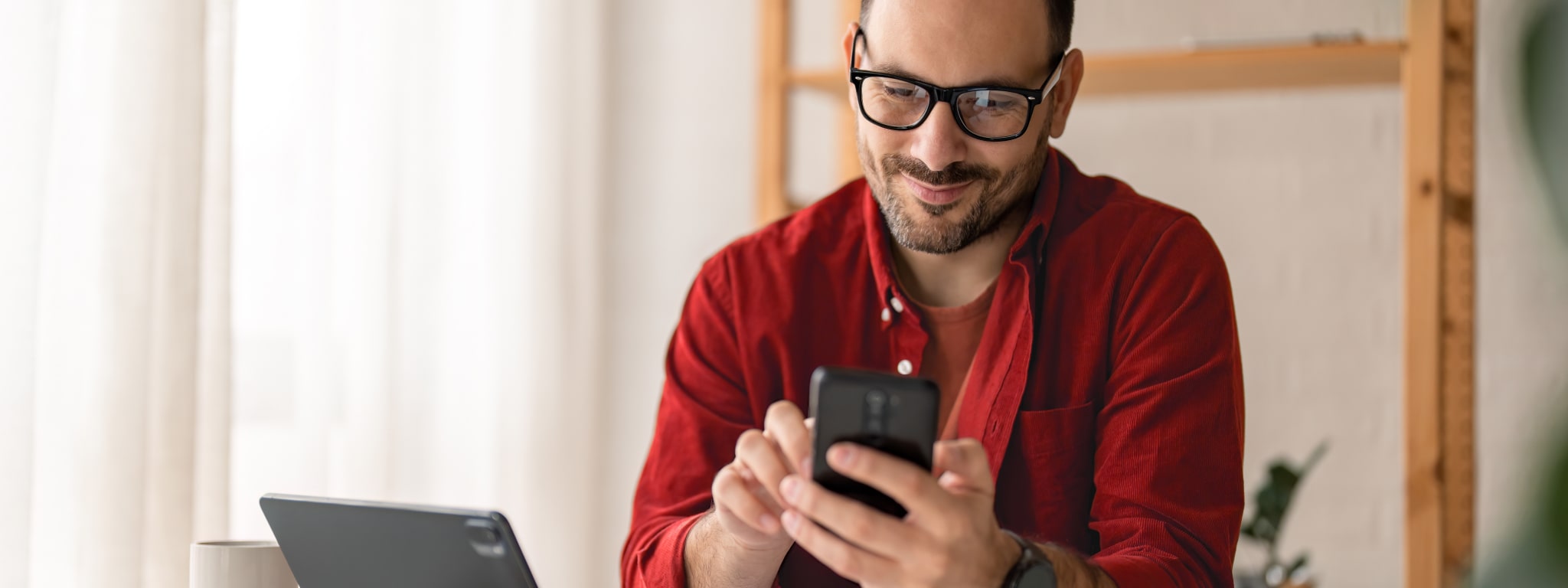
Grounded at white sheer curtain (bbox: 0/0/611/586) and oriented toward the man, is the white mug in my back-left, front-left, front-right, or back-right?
front-right

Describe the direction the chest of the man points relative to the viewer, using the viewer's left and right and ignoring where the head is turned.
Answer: facing the viewer

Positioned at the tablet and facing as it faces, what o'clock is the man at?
The man is roughly at 1 o'clock from the tablet.

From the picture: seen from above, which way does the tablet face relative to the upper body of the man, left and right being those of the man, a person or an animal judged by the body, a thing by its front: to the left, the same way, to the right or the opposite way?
the opposite way

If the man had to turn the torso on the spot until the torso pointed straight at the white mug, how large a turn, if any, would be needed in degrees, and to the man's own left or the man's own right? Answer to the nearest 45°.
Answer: approximately 45° to the man's own right

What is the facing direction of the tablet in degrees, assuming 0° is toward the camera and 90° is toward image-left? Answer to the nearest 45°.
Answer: approximately 225°

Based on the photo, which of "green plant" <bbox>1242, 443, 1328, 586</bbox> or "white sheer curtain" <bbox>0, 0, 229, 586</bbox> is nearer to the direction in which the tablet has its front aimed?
the green plant

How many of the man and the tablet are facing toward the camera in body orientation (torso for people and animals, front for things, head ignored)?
1

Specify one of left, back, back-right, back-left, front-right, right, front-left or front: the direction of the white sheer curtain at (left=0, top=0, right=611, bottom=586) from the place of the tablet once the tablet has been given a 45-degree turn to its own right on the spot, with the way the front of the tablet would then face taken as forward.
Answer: left

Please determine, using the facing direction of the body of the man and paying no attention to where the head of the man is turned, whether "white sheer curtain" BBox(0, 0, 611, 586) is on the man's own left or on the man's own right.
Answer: on the man's own right

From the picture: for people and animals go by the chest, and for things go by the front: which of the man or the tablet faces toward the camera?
the man

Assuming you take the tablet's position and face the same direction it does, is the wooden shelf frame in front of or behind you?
in front

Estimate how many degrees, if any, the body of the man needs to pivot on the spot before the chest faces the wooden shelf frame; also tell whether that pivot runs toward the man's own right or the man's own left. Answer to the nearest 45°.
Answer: approximately 135° to the man's own left
